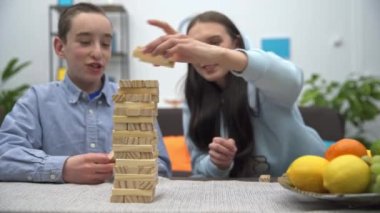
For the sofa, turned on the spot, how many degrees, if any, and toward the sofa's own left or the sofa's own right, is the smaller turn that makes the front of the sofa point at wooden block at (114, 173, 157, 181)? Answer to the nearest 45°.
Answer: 0° — it already faces it

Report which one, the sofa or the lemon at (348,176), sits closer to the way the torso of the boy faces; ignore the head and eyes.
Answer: the lemon

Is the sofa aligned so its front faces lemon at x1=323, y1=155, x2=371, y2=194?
yes

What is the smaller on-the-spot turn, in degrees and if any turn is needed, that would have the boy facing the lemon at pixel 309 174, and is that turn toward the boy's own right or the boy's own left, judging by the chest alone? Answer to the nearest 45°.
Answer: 0° — they already face it

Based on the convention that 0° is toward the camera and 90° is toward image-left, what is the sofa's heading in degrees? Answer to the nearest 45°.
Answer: approximately 0°

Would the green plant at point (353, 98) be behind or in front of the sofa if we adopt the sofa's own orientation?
behind

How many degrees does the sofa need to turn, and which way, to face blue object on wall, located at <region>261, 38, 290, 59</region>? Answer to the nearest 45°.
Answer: approximately 180°

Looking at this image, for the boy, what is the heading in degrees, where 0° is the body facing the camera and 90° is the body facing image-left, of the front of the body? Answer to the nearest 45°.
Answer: approximately 315°

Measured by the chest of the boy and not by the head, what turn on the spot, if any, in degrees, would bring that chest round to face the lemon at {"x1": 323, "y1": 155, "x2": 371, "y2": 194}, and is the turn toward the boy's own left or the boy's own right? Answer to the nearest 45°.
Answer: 0° — they already face it
